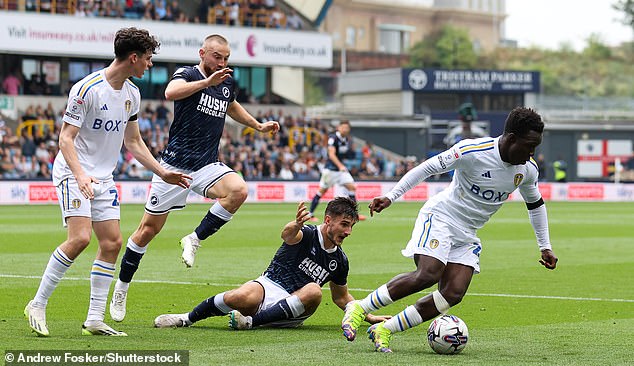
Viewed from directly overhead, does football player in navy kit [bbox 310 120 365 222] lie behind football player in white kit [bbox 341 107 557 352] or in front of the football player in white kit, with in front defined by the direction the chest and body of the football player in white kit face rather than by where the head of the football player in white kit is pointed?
behind

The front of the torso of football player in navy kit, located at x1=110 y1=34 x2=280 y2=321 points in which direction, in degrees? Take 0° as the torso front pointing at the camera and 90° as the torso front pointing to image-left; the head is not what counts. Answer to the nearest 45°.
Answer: approximately 315°

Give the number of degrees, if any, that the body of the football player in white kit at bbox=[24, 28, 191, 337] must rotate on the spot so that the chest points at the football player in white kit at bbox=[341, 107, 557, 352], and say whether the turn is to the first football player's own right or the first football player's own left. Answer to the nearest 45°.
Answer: approximately 45° to the first football player's own left

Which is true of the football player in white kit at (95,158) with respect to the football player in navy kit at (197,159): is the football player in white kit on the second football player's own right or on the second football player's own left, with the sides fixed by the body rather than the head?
on the second football player's own right

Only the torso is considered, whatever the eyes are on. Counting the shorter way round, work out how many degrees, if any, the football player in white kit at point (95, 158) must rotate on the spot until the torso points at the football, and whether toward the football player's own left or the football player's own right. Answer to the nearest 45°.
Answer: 0° — they already face it

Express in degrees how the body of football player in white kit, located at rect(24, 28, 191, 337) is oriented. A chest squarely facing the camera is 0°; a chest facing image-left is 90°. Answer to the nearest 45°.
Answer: approximately 315°

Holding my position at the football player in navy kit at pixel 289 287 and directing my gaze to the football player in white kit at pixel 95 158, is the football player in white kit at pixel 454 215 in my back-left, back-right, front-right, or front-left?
back-left

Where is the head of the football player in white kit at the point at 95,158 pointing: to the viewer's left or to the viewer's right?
to the viewer's right

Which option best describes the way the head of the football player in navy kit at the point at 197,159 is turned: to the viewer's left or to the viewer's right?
to the viewer's right

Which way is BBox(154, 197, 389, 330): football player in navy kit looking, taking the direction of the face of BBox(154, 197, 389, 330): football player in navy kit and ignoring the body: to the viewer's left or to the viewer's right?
to the viewer's right
